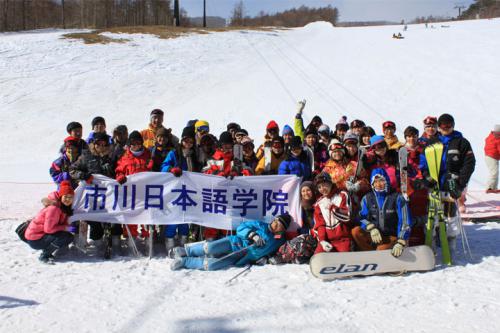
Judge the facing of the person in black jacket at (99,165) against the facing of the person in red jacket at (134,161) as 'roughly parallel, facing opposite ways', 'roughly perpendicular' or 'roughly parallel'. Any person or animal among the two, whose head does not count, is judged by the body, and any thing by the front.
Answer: roughly parallel

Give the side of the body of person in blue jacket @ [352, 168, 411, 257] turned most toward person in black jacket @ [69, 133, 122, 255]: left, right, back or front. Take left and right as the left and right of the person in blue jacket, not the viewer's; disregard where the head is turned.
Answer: right

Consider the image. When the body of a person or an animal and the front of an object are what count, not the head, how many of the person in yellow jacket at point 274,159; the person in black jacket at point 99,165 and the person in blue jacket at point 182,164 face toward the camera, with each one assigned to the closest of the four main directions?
3

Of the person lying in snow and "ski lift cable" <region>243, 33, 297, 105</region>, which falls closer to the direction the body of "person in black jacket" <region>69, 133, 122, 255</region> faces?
the person lying in snow

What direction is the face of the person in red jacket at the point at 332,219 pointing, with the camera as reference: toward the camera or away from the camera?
toward the camera

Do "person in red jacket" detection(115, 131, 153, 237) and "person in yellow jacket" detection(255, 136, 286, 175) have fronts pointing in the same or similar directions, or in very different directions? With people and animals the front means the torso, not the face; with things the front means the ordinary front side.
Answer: same or similar directions

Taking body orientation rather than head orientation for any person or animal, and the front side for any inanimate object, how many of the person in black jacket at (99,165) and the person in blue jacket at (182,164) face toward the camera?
2

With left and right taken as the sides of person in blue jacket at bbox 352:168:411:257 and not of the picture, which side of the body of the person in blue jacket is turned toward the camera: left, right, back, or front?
front

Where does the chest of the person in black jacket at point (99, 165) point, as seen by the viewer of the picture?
toward the camera

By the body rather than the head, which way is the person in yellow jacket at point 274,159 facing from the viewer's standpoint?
toward the camera
